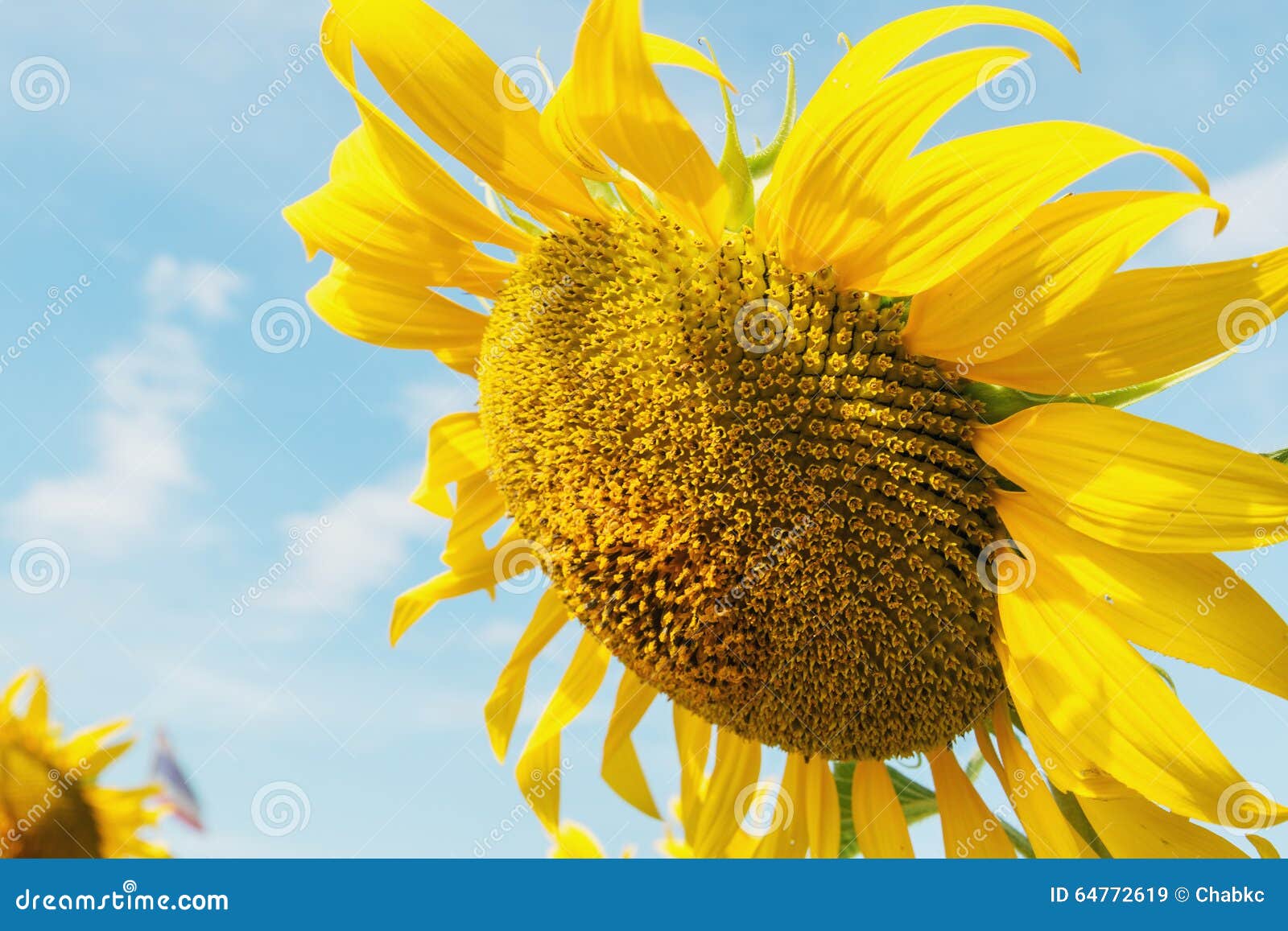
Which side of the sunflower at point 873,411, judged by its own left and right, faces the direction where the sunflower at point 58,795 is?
right

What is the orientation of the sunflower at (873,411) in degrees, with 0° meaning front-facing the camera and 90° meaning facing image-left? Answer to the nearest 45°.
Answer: approximately 45°
